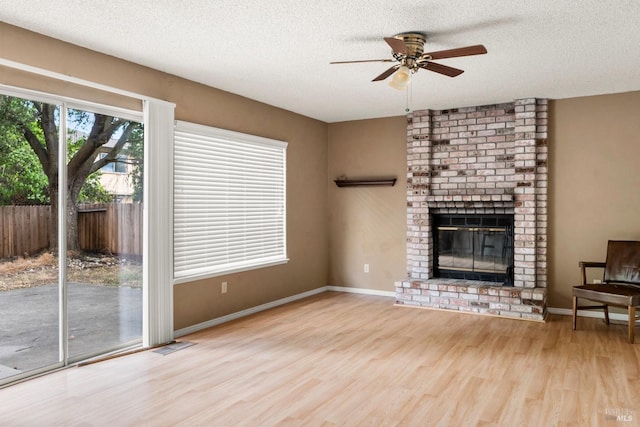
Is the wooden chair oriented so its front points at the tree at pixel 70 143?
yes

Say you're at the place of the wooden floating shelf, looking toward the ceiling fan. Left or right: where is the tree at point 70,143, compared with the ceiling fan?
right

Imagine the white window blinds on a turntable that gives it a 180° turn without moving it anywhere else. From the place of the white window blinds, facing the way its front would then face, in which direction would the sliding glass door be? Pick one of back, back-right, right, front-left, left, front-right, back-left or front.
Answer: left

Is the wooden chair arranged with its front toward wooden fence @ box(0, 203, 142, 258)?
yes

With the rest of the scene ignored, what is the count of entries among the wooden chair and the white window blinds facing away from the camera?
0

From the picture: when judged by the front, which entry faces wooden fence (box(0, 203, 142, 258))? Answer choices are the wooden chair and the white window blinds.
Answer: the wooden chair

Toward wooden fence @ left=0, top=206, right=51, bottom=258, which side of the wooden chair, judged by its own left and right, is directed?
front

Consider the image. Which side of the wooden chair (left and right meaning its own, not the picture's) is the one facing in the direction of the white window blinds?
front

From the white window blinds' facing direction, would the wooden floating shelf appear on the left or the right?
on its left

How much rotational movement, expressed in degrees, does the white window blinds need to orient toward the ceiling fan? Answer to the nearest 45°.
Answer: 0° — it already faces it

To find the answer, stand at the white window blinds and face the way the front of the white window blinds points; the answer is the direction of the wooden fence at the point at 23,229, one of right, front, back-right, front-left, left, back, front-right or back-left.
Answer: back

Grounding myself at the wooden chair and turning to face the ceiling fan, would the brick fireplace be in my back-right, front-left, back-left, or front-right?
front-right

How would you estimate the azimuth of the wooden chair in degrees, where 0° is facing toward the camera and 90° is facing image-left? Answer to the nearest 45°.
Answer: approximately 45°
